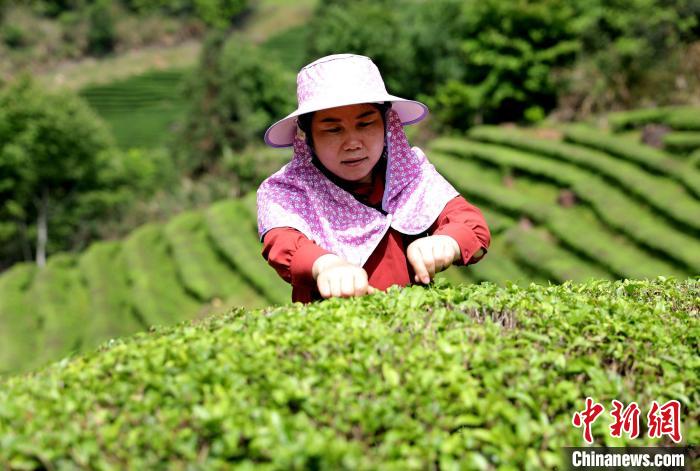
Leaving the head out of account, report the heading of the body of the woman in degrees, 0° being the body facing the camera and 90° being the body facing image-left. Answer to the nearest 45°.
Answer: approximately 0°

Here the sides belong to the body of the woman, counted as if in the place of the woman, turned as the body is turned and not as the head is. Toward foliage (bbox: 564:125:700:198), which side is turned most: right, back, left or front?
back

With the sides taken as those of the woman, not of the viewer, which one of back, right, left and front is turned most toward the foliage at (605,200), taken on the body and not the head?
back

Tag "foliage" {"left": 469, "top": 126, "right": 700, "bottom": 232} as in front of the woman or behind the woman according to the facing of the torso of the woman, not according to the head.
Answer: behind

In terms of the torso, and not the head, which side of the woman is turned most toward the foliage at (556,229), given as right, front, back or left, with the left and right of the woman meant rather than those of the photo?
back

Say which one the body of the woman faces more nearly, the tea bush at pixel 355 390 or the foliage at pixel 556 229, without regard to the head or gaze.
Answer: the tea bush

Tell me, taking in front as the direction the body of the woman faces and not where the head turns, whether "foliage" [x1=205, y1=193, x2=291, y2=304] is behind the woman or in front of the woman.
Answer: behind

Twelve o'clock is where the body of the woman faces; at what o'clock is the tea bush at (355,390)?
The tea bush is roughly at 12 o'clock from the woman.
